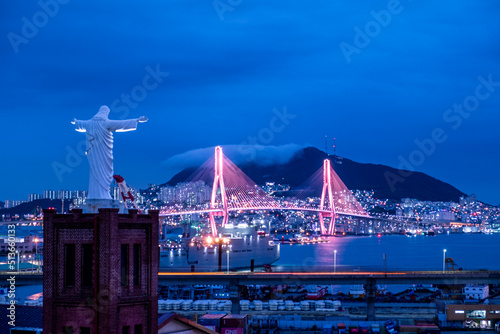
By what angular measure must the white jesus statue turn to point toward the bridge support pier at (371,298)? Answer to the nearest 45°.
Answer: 0° — it already faces it

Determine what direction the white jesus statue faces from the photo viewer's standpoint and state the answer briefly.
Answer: facing away from the viewer and to the right of the viewer
